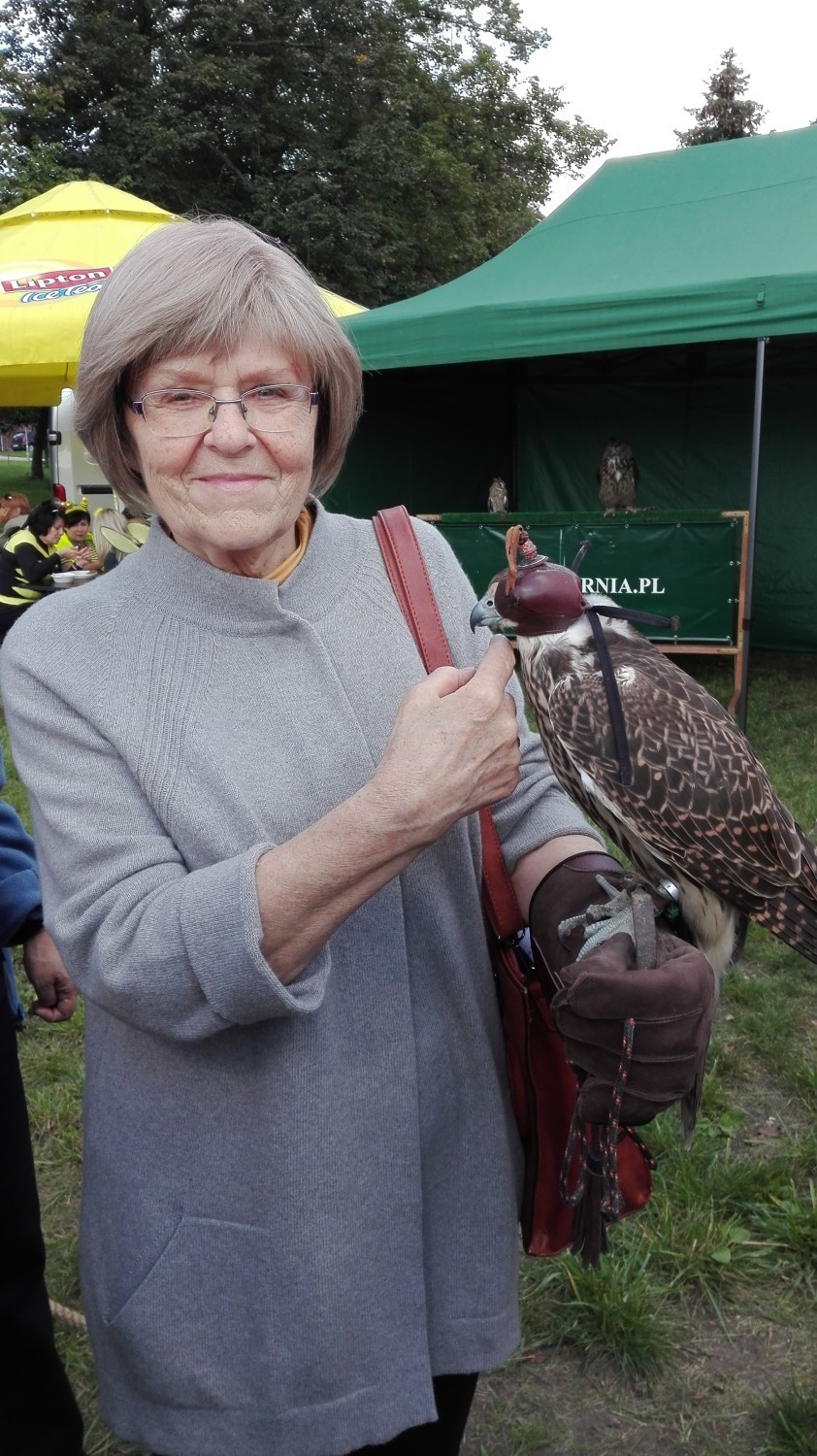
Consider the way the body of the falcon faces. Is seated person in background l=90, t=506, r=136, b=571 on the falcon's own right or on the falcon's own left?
on the falcon's own right

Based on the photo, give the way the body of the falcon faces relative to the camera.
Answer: to the viewer's left

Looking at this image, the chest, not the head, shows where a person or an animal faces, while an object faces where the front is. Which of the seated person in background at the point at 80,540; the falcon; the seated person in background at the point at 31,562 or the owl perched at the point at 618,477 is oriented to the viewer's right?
the seated person in background at the point at 31,562

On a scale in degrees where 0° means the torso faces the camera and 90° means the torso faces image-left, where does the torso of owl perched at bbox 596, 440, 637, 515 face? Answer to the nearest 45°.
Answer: approximately 0°

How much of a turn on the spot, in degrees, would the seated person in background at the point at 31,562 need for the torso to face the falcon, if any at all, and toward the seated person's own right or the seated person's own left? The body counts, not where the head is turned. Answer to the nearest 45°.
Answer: approximately 90° to the seated person's own right

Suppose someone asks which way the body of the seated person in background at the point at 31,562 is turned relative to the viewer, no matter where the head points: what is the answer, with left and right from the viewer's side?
facing to the right of the viewer
